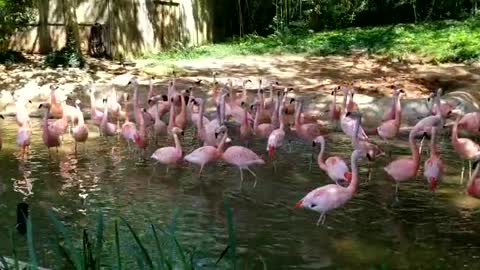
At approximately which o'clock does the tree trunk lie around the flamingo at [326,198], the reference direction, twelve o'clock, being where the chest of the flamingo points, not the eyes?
The tree trunk is roughly at 8 o'clock from the flamingo.

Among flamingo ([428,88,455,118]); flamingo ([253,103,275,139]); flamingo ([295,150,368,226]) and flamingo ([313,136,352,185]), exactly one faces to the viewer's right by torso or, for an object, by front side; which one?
flamingo ([295,150,368,226])

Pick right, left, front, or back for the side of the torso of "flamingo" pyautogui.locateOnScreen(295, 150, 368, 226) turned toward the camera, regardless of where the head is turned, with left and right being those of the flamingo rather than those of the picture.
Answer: right

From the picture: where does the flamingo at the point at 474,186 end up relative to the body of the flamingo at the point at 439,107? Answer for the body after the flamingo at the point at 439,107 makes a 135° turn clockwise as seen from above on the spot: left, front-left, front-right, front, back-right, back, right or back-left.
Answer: back-right

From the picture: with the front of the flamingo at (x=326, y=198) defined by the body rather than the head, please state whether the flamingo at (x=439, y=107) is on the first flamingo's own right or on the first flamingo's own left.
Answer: on the first flamingo's own left

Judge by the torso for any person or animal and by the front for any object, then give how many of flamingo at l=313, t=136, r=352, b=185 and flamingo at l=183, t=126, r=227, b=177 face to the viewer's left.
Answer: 1

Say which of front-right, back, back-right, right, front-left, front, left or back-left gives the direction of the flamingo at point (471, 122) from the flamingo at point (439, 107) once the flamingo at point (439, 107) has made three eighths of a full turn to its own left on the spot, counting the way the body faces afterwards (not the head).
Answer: front

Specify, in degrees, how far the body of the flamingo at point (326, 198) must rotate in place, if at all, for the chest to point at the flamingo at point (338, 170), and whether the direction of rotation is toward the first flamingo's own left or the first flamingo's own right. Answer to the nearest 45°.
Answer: approximately 90° to the first flamingo's own left

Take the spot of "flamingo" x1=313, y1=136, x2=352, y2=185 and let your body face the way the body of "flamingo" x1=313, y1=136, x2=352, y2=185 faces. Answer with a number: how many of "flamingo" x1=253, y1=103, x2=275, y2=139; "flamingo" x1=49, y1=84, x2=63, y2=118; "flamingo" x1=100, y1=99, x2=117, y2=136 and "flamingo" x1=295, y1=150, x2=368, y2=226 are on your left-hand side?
1

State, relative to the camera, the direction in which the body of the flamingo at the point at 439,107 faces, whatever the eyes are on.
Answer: to the viewer's left

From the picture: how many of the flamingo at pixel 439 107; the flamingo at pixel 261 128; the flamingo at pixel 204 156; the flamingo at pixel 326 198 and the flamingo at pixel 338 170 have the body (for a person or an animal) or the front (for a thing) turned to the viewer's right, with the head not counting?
2

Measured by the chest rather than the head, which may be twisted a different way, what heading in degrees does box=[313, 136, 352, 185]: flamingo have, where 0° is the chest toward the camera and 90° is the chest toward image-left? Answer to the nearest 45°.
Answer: approximately 90°
